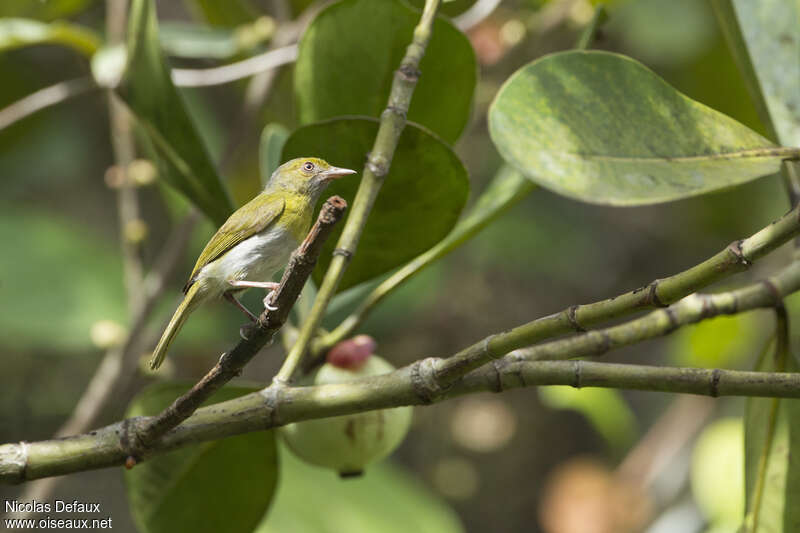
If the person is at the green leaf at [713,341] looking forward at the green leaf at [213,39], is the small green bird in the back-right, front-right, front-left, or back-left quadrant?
front-left

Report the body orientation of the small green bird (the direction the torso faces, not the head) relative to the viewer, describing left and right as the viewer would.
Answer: facing to the right of the viewer

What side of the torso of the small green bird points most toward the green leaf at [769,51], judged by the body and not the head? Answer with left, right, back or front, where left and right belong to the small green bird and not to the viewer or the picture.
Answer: front
